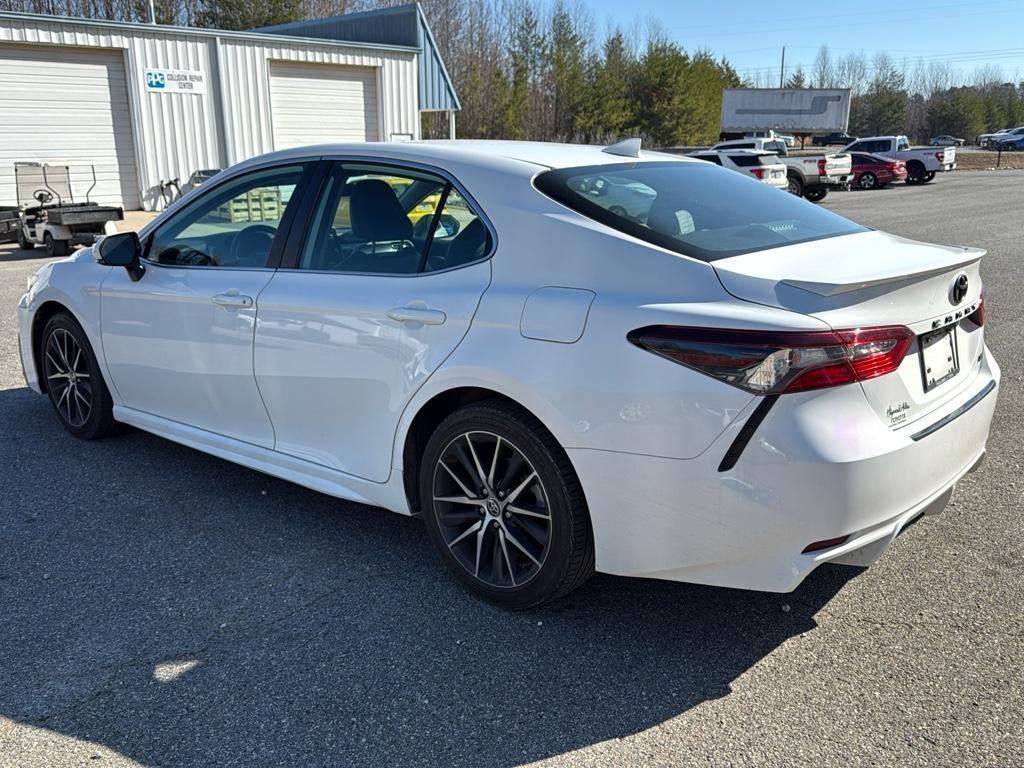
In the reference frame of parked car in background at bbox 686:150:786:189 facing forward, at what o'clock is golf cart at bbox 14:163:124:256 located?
The golf cart is roughly at 9 o'clock from the parked car in background.

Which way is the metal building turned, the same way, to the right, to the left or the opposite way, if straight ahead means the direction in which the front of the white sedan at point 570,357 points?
the opposite way

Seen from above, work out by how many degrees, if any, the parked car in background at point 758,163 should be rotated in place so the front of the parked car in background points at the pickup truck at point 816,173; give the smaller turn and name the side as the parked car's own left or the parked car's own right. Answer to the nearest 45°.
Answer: approximately 90° to the parked car's own right

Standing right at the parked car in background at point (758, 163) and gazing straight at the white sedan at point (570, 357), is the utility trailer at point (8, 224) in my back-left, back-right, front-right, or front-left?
front-right

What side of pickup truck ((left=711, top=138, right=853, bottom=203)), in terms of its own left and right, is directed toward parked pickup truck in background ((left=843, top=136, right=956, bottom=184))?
right

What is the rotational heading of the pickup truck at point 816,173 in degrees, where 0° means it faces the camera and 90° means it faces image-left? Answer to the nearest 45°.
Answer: approximately 135°

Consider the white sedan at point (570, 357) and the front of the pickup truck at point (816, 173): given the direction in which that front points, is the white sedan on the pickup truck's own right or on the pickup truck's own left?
on the pickup truck's own left

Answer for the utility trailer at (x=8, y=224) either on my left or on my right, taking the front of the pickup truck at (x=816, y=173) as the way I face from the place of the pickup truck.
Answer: on my left

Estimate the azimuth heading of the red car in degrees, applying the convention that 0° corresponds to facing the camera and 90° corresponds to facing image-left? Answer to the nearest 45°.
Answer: approximately 135°

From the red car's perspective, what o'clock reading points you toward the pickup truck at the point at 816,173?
The pickup truck is roughly at 8 o'clock from the red car.

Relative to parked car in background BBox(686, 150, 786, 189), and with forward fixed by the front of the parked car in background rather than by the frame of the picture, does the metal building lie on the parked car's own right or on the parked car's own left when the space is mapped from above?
on the parked car's own left

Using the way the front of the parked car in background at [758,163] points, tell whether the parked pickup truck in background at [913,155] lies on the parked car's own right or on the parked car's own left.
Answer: on the parked car's own right

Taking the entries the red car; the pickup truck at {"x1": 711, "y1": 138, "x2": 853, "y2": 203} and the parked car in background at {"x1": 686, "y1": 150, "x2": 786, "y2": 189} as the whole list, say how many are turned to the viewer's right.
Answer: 0
